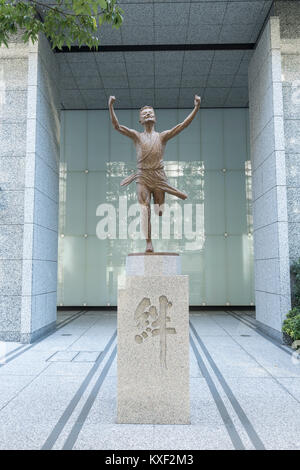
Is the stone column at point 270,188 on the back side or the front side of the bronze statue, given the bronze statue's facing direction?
on the back side

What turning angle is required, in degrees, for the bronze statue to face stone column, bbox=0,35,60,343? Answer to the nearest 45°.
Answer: approximately 135° to its right

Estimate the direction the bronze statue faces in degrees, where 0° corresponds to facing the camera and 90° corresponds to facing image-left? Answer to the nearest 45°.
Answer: approximately 0°
